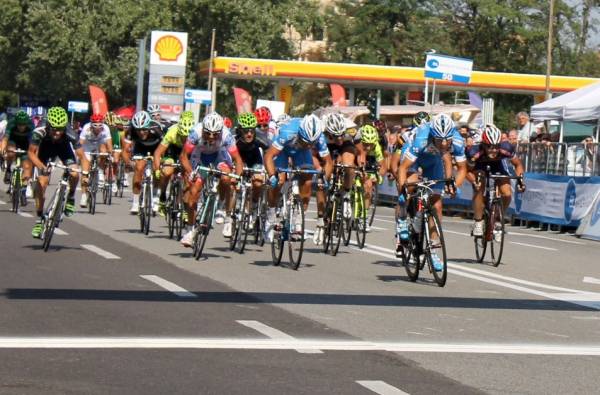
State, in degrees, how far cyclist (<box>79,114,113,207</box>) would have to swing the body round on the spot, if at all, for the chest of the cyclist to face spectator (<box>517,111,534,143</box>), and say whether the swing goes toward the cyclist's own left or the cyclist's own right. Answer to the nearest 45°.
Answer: approximately 90° to the cyclist's own left

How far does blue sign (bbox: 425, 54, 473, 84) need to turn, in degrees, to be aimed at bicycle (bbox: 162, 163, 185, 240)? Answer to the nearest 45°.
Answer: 0° — it already faces it

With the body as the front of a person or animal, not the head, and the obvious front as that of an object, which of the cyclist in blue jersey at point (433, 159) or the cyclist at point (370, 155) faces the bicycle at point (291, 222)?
the cyclist

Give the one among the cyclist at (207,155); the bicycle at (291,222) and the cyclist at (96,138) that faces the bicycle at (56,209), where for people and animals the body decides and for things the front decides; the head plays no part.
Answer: the cyclist at (96,138)

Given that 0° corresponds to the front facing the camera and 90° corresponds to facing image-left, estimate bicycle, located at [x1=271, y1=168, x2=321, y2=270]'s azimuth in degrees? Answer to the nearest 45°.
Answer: approximately 0°
